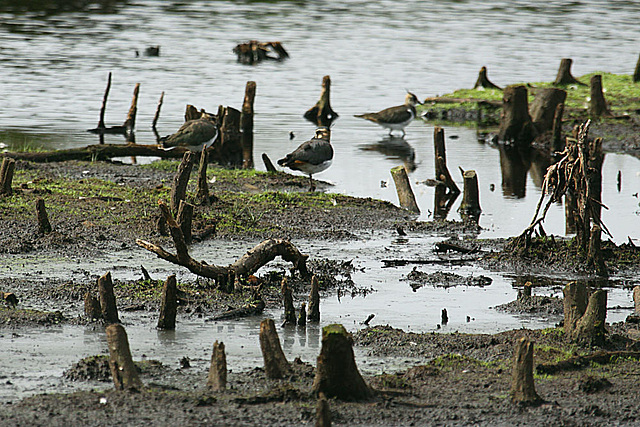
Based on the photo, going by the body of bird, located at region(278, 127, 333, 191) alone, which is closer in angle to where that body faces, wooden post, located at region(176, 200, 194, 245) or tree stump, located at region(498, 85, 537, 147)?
the tree stump

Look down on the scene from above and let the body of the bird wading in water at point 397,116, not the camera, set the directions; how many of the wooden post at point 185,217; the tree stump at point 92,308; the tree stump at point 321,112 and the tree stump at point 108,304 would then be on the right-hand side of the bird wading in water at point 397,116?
3

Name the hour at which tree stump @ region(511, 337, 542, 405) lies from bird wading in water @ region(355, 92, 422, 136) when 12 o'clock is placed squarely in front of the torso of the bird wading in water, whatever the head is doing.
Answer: The tree stump is roughly at 3 o'clock from the bird wading in water.

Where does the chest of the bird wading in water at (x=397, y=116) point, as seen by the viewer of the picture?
to the viewer's right

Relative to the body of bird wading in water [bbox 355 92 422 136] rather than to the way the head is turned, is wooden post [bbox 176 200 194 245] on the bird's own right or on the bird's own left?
on the bird's own right

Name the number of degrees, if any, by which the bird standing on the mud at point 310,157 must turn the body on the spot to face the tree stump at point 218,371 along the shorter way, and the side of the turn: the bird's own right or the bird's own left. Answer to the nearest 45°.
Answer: approximately 90° to the bird's own right

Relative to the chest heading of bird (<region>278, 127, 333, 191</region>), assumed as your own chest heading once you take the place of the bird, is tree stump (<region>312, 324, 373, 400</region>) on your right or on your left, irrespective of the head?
on your right

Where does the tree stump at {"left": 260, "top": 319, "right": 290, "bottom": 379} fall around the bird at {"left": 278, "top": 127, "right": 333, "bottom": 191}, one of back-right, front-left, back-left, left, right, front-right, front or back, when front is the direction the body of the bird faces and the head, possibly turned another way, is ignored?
right

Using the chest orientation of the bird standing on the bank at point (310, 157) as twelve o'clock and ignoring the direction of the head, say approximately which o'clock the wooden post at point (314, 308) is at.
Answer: The wooden post is roughly at 3 o'clock from the bird standing on the bank.

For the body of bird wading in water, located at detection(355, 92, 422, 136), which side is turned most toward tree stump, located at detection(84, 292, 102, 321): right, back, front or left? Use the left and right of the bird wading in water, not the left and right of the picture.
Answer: right

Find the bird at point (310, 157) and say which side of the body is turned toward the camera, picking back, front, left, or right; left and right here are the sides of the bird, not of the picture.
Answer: right

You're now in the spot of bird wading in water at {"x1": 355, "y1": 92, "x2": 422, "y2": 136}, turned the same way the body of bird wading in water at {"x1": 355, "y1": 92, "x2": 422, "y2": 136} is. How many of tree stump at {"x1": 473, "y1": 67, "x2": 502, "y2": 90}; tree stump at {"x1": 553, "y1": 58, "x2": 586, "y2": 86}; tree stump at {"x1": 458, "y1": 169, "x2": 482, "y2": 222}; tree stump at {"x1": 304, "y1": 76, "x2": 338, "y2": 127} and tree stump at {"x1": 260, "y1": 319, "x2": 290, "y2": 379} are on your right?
2
